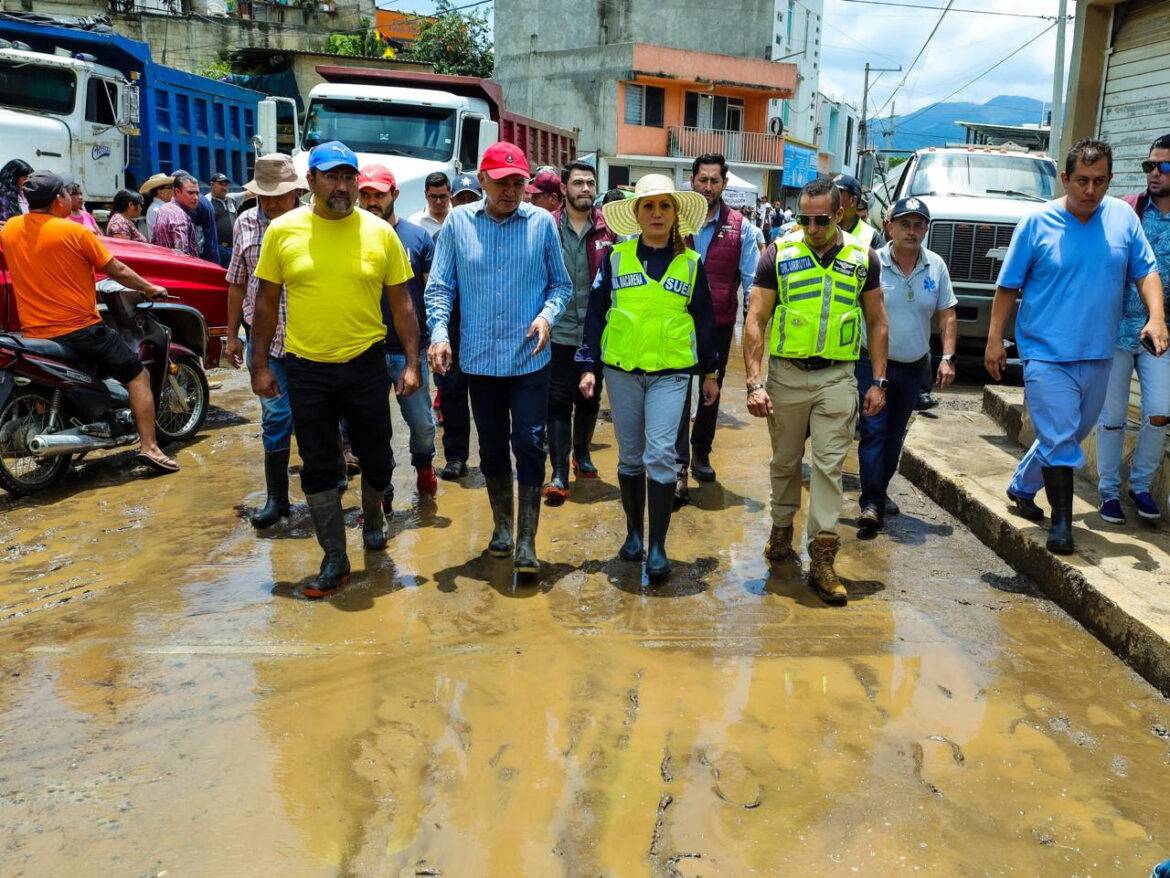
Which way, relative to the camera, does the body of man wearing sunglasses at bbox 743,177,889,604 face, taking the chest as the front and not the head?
toward the camera

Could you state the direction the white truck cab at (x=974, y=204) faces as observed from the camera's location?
facing the viewer

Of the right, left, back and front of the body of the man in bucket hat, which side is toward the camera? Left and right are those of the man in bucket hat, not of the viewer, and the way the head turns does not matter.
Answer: front

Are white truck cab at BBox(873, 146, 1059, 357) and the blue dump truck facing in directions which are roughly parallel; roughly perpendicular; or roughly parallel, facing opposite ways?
roughly parallel

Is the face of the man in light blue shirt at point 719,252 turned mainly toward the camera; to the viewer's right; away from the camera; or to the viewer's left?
toward the camera

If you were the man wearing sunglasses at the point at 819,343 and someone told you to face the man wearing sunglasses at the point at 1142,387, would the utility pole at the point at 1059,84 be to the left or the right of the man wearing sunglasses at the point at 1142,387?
left

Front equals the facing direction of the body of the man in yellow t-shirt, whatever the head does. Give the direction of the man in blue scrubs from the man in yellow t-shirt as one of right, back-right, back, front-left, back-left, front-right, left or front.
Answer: left

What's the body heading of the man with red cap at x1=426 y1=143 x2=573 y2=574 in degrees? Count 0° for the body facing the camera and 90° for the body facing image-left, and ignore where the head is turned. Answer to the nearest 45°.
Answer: approximately 0°

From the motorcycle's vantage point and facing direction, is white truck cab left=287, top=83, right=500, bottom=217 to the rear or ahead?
ahead

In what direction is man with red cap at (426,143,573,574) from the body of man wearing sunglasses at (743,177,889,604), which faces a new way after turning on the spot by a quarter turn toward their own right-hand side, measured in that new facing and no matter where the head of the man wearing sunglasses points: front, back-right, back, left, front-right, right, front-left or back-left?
front

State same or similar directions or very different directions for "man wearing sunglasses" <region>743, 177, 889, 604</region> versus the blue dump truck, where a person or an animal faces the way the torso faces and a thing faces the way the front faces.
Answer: same or similar directions

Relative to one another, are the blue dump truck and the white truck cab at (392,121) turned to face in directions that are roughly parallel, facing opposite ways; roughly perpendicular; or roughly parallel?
roughly parallel

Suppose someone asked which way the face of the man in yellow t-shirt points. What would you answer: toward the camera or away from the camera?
toward the camera

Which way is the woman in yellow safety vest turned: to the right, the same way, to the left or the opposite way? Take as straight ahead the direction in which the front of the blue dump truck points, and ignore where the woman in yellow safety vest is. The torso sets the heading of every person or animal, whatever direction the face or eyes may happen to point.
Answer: the same way

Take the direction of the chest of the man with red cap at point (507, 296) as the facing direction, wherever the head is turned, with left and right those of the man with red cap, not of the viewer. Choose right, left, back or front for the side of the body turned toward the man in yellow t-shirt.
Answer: right

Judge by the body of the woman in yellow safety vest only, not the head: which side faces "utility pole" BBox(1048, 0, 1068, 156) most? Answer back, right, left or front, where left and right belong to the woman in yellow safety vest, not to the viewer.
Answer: back

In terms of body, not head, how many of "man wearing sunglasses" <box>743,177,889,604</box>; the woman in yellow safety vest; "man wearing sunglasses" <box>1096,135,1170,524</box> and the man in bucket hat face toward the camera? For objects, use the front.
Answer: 4

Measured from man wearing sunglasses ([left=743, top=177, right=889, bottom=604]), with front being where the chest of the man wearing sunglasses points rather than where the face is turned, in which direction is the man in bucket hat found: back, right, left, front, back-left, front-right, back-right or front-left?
right
